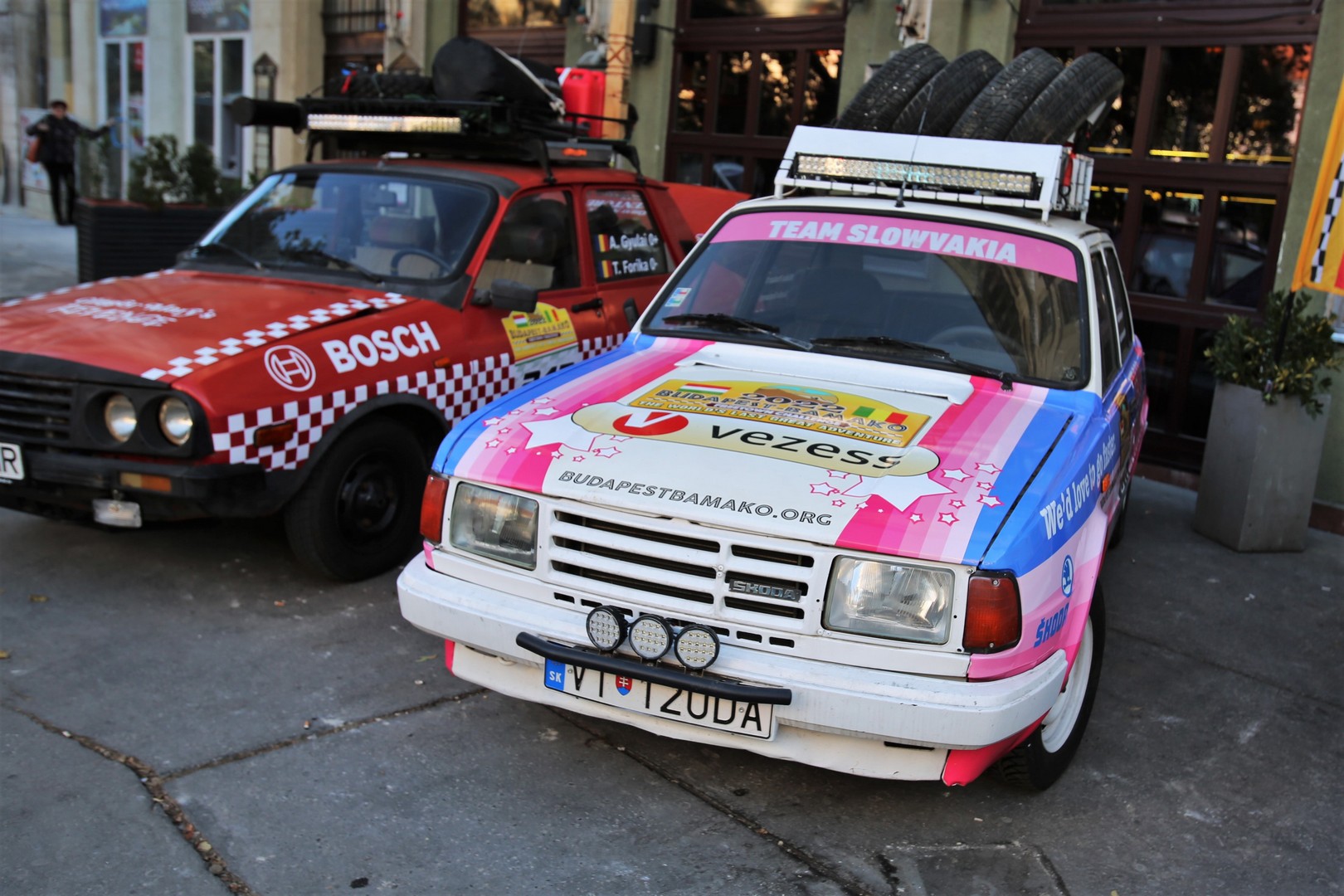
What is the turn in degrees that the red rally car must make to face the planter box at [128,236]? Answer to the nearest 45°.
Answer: approximately 135° to its right

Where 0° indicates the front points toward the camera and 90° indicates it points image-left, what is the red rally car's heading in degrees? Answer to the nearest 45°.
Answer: approximately 45°

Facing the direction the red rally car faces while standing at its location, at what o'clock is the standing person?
The standing person is roughly at 4 o'clock from the red rally car.

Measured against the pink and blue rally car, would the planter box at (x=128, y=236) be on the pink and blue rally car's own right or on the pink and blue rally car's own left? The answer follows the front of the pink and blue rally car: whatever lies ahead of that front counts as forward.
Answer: on the pink and blue rally car's own right

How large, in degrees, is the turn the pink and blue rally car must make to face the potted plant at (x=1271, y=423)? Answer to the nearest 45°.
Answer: approximately 180°

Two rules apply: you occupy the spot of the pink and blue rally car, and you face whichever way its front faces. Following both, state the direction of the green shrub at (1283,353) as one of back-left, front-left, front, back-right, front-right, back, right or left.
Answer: back
